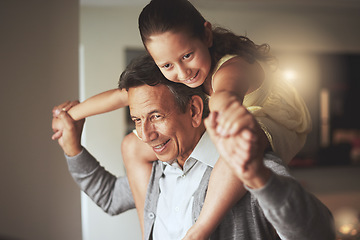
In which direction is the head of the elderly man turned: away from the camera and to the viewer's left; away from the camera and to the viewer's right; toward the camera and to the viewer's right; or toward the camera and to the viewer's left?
toward the camera and to the viewer's left

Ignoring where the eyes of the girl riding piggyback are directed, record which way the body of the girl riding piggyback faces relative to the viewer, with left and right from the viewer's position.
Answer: facing the viewer and to the left of the viewer
